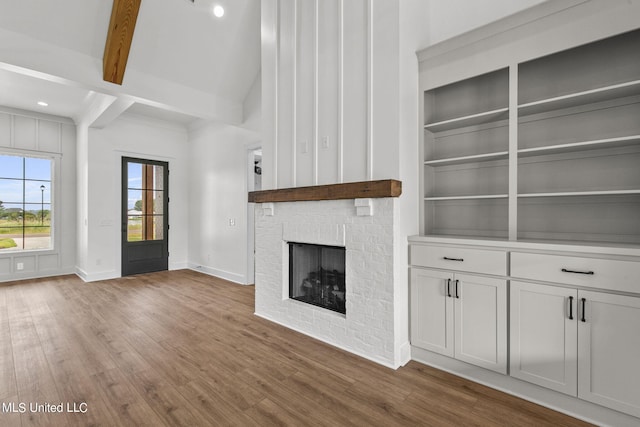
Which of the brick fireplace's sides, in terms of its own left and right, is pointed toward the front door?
right

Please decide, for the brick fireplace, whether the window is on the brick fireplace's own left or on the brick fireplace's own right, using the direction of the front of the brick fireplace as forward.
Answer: on the brick fireplace's own right

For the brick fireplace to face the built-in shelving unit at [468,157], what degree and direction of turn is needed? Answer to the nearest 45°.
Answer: approximately 135° to its left

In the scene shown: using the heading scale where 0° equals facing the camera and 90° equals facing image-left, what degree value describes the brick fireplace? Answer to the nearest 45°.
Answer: approximately 45°
